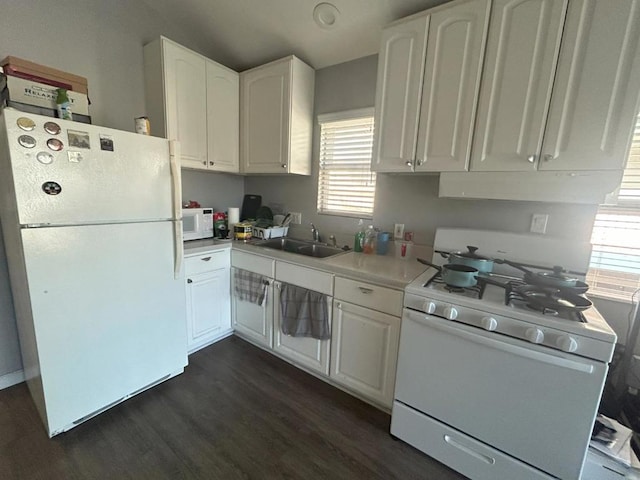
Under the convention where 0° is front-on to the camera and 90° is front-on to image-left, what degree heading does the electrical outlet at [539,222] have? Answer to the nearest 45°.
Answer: approximately 0°

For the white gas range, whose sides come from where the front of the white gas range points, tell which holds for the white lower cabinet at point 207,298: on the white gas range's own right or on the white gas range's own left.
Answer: on the white gas range's own right

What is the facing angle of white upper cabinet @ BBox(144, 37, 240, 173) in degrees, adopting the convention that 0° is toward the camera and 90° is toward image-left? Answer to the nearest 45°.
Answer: approximately 315°

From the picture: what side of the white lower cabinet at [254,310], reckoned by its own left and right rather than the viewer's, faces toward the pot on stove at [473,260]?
left

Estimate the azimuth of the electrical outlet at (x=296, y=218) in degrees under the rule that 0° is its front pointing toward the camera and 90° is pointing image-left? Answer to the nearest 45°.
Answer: approximately 45°

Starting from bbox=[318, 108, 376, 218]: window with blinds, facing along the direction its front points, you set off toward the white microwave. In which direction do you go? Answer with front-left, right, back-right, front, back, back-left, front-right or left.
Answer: front-right

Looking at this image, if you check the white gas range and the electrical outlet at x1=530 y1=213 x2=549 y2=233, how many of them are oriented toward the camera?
2

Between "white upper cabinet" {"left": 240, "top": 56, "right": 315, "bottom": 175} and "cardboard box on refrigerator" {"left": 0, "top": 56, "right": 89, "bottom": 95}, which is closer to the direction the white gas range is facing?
the cardboard box on refrigerator

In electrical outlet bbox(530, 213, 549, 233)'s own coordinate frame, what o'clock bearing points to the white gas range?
The white gas range is roughly at 12 o'clock from the electrical outlet.

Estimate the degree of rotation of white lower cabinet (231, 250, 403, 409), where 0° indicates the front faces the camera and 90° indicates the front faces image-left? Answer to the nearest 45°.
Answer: approximately 45°
